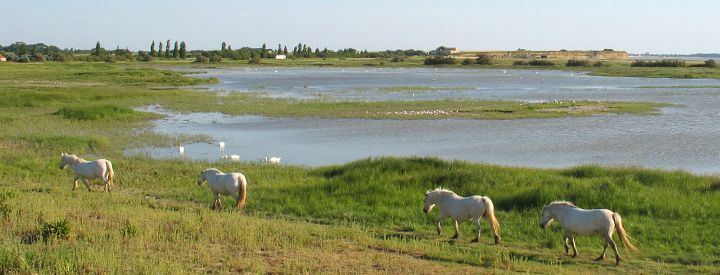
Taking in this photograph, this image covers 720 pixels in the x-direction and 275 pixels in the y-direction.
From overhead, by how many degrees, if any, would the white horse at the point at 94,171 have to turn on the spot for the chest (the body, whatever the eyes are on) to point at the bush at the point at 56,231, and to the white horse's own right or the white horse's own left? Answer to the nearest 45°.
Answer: approximately 90° to the white horse's own left

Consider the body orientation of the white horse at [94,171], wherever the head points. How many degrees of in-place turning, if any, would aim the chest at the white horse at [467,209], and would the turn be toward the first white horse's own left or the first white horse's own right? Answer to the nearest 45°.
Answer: approximately 135° to the first white horse's own left

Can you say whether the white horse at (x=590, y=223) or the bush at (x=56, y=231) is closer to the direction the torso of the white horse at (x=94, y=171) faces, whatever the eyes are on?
the bush

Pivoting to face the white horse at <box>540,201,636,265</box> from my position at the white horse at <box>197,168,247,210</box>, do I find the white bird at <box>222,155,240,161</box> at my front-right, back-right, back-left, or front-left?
back-left

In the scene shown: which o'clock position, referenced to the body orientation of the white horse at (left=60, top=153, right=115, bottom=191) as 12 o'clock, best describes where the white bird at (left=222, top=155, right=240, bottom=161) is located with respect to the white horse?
The white bird is roughly at 4 o'clock from the white horse.

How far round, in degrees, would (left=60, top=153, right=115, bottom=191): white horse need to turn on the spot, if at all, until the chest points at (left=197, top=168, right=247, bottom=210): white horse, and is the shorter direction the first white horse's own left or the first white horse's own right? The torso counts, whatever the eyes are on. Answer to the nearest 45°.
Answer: approximately 135° to the first white horse's own left

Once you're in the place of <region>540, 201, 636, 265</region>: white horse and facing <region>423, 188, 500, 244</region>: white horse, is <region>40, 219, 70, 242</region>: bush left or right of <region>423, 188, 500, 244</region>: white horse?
left

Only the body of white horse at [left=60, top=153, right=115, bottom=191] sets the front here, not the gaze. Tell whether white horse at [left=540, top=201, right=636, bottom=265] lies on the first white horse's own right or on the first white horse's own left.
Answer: on the first white horse's own left

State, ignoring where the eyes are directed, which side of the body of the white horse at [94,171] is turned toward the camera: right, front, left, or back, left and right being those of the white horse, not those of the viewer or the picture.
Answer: left
